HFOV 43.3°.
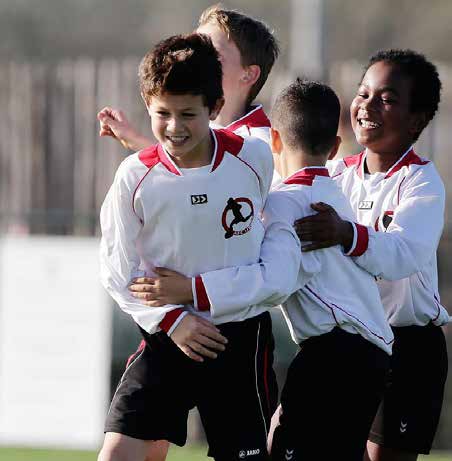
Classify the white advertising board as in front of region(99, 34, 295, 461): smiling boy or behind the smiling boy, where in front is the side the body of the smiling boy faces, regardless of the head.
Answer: behind

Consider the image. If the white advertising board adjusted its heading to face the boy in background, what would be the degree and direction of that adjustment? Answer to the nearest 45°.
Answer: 0° — it already faces them

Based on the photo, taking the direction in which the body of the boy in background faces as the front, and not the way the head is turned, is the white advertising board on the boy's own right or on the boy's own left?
on the boy's own right

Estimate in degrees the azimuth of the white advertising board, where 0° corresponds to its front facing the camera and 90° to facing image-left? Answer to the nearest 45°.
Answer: approximately 0°

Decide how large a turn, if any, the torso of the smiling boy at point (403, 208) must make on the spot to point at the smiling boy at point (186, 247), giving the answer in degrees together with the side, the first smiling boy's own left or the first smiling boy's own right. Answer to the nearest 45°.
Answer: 0° — they already face them

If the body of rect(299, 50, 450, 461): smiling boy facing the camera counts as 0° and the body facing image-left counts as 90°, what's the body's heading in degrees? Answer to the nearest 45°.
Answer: approximately 45°
